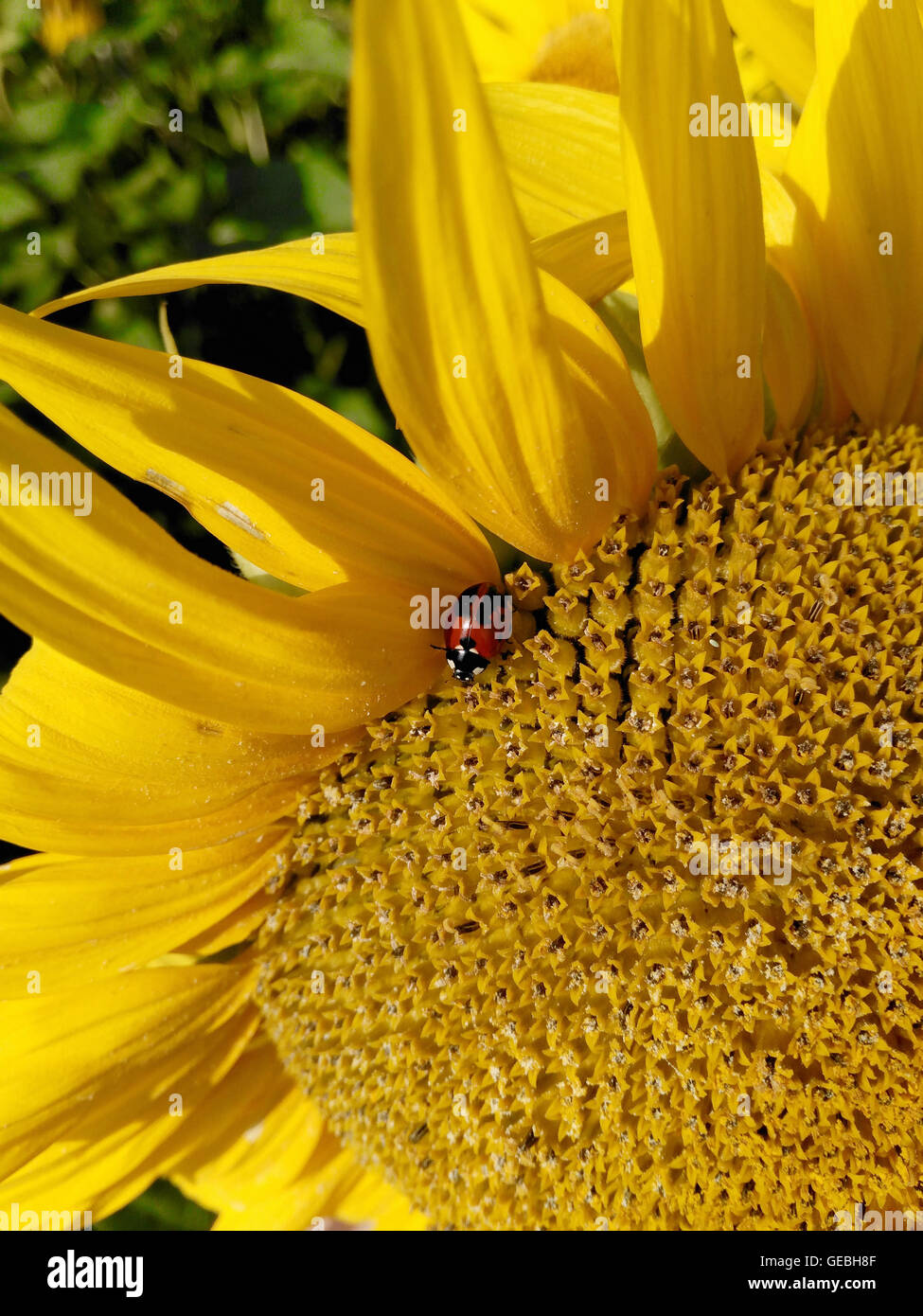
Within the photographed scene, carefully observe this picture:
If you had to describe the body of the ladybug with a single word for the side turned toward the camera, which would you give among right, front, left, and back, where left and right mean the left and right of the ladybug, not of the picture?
front

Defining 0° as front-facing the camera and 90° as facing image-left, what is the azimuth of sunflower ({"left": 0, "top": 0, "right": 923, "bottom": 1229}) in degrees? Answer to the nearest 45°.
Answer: approximately 0°
